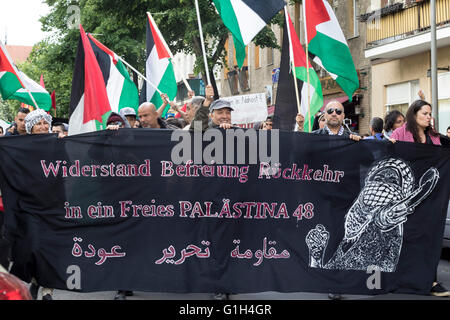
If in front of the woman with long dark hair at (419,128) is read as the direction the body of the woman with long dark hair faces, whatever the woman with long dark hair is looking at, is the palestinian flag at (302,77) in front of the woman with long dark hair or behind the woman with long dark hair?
behind

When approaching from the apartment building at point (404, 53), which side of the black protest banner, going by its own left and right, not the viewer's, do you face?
back

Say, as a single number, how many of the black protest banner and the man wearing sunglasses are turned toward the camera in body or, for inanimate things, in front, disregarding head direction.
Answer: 2

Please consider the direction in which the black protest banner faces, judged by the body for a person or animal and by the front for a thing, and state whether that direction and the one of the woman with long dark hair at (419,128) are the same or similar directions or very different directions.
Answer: same or similar directions

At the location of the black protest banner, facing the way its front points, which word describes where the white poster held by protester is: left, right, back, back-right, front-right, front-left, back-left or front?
back

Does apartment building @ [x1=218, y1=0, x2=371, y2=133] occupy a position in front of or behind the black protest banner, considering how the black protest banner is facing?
behind

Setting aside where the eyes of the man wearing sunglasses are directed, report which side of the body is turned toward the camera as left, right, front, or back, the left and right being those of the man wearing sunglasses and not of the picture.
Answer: front

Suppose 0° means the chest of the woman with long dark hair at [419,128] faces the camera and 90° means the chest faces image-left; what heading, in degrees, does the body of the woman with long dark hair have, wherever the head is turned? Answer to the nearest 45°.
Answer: approximately 315°

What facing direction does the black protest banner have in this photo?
toward the camera

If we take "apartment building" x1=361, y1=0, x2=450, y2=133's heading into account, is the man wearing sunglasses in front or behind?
in front

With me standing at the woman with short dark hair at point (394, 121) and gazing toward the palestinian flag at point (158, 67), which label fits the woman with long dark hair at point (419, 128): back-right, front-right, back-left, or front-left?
back-left

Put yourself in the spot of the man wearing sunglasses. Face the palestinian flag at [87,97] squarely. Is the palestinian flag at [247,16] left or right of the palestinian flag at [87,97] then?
right

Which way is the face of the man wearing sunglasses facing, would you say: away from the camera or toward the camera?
toward the camera

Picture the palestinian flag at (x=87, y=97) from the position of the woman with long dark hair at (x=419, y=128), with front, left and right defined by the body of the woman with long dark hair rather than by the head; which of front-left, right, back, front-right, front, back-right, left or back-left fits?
back-right
